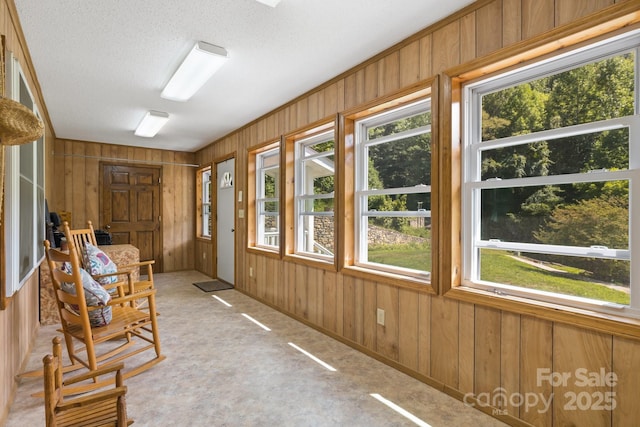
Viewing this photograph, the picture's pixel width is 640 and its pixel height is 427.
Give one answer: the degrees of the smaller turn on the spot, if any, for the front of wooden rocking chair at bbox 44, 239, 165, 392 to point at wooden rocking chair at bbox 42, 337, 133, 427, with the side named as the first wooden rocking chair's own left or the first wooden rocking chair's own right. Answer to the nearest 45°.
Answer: approximately 135° to the first wooden rocking chair's own right

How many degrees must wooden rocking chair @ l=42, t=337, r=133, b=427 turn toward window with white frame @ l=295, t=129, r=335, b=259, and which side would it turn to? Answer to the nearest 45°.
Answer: approximately 45° to its left

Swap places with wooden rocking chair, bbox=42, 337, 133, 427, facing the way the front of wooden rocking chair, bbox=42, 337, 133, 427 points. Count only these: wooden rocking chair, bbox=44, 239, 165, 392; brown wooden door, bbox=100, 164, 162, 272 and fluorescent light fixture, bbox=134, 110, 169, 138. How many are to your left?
3

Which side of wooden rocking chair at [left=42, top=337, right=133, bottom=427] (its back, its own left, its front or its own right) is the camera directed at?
right

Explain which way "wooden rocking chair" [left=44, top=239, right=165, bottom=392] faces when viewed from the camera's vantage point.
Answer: facing away from the viewer and to the right of the viewer

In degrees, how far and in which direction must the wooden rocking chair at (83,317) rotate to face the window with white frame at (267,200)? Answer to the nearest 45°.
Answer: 0° — it already faces it
